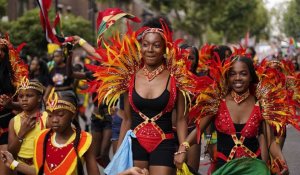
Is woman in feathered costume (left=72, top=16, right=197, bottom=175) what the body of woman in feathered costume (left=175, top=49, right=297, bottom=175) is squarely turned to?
no

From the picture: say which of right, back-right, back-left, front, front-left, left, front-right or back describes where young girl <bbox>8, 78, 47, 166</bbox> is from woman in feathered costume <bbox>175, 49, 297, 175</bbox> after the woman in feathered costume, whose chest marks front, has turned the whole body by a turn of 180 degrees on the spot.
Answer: left

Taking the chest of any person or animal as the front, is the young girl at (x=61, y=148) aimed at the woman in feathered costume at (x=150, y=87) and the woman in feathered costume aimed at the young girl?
no

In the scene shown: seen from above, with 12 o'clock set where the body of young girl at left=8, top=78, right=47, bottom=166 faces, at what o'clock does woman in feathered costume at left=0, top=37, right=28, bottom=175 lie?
The woman in feathered costume is roughly at 4 o'clock from the young girl.

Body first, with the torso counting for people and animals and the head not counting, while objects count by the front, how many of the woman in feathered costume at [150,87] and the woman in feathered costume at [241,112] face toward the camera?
2

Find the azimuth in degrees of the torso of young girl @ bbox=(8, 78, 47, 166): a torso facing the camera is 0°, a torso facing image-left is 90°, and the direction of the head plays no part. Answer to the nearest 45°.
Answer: approximately 45°

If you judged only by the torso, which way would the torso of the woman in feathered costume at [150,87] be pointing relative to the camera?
toward the camera

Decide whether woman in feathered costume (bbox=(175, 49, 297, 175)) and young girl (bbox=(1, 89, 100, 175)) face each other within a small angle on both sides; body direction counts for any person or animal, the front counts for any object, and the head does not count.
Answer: no

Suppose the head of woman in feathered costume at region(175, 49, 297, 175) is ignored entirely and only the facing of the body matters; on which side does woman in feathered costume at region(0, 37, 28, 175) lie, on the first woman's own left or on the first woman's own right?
on the first woman's own right

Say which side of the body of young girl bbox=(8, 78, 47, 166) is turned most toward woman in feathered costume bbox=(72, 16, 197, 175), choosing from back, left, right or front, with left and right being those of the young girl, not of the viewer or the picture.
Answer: left

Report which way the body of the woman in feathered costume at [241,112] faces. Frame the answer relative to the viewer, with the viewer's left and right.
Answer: facing the viewer

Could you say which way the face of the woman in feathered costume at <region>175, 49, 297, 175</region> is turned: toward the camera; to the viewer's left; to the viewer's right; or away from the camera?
toward the camera

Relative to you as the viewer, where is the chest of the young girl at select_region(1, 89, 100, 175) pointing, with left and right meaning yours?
facing the viewer and to the left of the viewer
